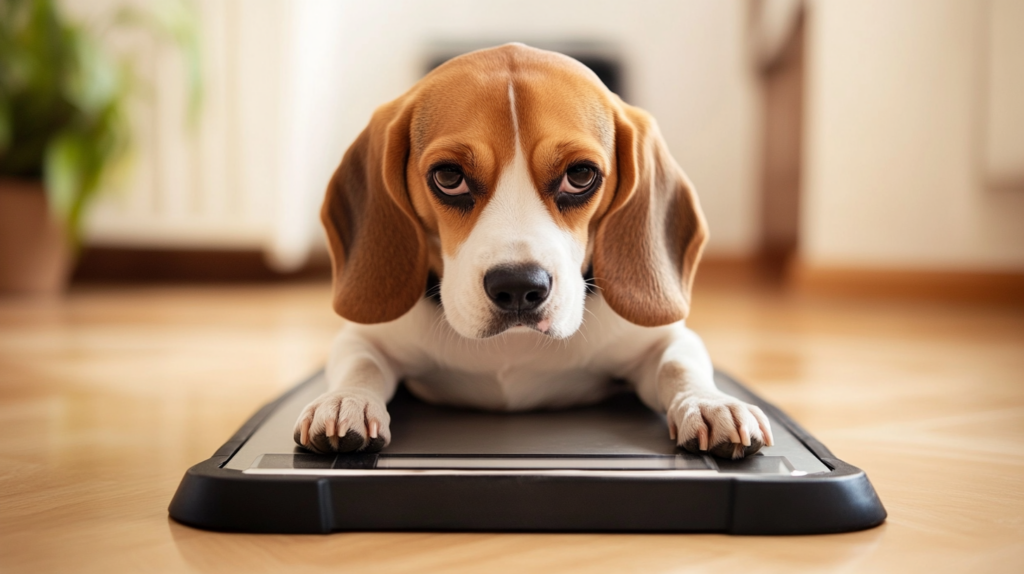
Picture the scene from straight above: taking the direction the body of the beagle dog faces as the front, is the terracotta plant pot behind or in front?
behind

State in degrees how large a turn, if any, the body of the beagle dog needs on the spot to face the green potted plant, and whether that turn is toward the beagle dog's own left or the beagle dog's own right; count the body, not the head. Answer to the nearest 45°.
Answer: approximately 135° to the beagle dog's own right

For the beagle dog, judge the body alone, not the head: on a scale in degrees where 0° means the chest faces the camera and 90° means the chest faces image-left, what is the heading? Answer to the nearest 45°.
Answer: approximately 0°
